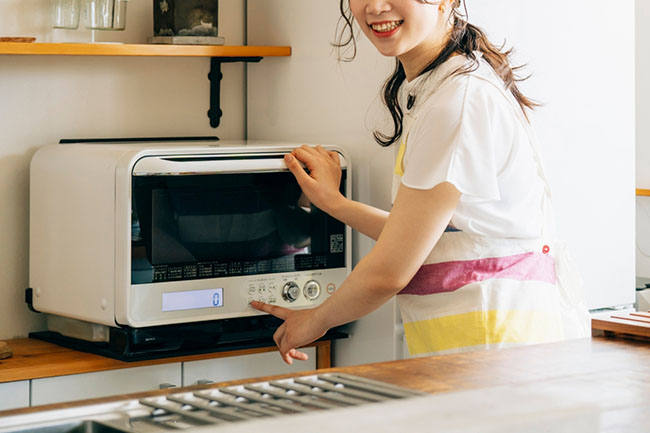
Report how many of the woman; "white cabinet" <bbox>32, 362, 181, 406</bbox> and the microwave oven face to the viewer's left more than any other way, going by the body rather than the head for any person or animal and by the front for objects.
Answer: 1

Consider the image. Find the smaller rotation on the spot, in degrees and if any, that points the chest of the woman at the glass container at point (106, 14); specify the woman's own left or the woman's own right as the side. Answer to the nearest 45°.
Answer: approximately 45° to the woman's own right

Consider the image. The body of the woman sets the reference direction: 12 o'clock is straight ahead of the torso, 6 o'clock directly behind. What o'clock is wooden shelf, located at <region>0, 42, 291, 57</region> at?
The wooden shelf is roughly at 1 o'clock from the woman.

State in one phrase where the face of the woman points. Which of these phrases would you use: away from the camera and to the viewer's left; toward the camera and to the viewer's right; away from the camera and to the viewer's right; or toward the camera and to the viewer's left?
toward the camera and to the viewer's left

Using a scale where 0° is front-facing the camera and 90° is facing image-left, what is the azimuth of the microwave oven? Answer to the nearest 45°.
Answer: approximately 315°

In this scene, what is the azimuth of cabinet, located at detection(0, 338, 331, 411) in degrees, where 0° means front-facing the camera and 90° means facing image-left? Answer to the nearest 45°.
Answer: approximately 315°

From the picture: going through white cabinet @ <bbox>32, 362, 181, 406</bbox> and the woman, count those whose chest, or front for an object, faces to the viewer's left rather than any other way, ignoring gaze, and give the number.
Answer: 1

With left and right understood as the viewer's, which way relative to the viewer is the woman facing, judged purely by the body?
facing to the left of the viewer
